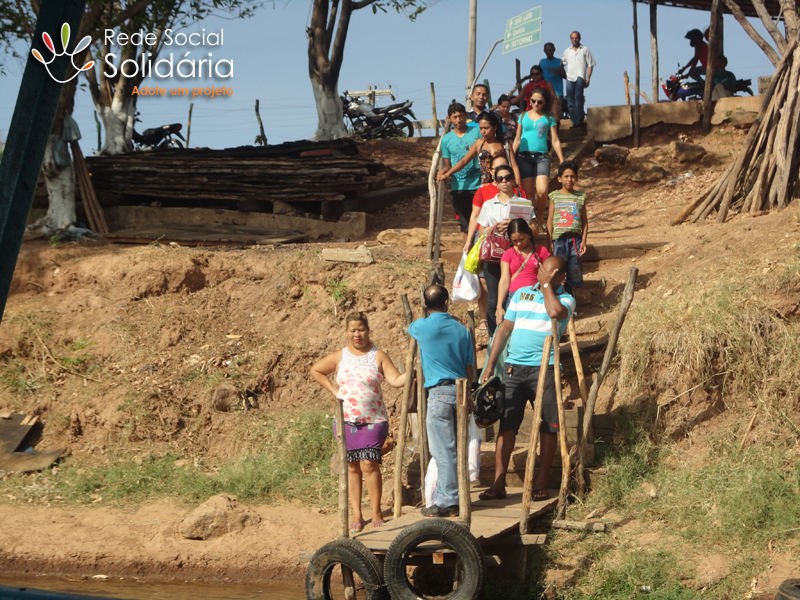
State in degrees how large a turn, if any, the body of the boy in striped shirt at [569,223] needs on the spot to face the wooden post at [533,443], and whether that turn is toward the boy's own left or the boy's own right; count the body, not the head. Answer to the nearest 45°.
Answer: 0° — they already face it

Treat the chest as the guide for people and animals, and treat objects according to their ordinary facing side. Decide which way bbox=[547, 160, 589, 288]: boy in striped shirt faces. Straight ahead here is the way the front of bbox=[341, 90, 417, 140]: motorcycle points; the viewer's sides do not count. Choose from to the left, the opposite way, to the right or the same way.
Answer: to the left

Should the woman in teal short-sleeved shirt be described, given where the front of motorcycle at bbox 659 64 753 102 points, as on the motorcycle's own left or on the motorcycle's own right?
on the motorcycle's own left

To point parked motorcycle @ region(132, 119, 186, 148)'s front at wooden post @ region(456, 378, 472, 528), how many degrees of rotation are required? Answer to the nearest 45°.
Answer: approximately 90° to its left

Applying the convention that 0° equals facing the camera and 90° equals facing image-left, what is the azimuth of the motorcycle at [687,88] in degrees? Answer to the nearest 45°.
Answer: approximately 90°

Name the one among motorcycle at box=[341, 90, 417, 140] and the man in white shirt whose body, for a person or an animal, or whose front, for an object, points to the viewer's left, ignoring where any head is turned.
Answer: the motorcycle
